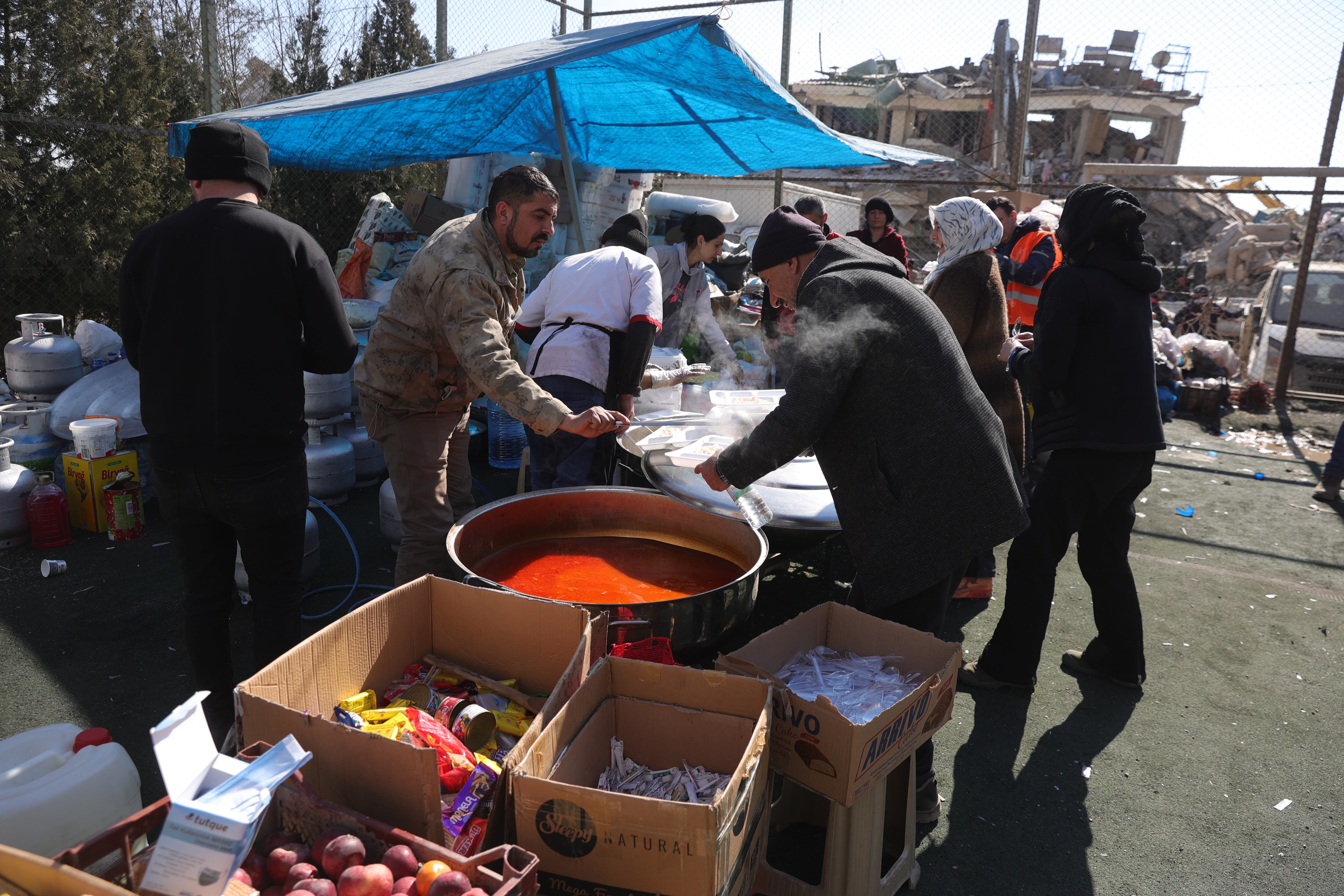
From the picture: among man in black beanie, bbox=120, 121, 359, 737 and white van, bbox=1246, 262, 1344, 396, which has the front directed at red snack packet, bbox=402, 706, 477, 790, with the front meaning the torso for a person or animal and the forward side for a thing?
the white van

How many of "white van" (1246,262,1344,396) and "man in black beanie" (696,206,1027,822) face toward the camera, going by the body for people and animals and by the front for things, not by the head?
1

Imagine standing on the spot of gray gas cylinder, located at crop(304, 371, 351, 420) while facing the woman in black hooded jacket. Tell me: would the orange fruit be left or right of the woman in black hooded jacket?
right

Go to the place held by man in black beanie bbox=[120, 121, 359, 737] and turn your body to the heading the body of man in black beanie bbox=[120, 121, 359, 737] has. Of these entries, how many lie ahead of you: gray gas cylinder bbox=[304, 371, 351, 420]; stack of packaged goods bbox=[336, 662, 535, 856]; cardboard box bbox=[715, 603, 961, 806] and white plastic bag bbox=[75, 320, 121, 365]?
2

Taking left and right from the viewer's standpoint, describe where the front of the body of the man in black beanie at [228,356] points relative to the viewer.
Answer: facing away from the viewer

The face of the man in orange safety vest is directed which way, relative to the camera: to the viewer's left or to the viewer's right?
to the viewer's left

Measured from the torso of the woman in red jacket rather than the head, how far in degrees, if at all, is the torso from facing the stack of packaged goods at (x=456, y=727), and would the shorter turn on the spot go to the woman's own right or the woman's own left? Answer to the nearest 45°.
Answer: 0° — they already face it

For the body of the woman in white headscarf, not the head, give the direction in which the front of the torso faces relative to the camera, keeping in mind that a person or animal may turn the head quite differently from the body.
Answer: to the viewer's left

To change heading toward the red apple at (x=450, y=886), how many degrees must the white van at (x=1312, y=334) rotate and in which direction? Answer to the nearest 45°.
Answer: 0° — it already faces it

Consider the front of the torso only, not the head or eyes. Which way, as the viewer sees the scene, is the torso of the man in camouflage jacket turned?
to the viewer's right

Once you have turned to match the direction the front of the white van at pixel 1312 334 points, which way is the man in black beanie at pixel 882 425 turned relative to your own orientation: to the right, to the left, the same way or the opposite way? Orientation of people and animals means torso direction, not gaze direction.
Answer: to the right
